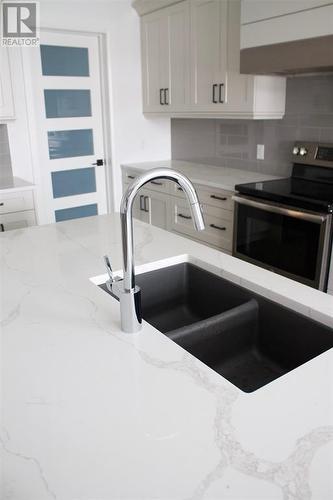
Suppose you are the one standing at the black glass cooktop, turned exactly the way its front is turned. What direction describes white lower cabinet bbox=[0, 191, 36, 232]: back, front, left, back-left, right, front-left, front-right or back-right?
front-right

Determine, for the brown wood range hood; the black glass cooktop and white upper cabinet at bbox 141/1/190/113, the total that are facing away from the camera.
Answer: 0

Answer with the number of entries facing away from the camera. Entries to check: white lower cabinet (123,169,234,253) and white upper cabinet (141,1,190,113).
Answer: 0

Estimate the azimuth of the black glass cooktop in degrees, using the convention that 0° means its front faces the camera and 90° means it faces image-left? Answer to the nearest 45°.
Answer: approximately 45°

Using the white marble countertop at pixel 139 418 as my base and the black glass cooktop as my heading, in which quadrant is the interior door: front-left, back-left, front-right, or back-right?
front-left

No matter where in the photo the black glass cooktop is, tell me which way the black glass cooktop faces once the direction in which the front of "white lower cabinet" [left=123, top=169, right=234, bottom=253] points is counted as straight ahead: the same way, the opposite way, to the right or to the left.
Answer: the same way

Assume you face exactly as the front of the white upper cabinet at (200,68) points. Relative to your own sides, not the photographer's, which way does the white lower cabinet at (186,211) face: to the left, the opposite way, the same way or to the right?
the same way

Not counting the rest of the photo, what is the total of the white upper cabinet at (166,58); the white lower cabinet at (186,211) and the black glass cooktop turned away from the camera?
0

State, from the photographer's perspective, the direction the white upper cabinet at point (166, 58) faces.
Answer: facing the viewer and to the left of the viewer

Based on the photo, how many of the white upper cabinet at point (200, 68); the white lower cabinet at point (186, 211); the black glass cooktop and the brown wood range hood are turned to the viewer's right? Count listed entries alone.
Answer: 0

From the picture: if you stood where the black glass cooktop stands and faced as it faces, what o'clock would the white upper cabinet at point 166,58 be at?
The white upper cabinet is roughly at 3 o'clock from the black glass cooktop.

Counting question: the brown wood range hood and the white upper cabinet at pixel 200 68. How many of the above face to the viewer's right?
0

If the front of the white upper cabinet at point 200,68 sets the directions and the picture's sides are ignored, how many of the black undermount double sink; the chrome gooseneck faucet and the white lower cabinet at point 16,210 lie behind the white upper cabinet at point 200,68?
0

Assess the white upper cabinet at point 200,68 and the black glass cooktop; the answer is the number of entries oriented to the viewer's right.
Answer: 0

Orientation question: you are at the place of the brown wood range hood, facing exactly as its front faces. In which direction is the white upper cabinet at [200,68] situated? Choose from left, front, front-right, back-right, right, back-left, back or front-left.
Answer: right

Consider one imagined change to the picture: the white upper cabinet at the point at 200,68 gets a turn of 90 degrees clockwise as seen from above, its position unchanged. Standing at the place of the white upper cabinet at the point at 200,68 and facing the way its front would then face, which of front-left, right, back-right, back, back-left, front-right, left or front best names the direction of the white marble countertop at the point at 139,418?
back-left

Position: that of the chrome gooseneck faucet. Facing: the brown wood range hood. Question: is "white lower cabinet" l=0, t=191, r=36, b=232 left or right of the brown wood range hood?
left

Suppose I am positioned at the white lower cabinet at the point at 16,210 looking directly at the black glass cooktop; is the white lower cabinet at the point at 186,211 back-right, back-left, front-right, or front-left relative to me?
front-left

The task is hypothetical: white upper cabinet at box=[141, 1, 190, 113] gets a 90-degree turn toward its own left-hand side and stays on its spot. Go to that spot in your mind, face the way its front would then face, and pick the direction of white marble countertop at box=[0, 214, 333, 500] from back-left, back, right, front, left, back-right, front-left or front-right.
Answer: front-right

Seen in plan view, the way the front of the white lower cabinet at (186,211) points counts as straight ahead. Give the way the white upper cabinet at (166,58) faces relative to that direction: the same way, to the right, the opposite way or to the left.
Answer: the same way
